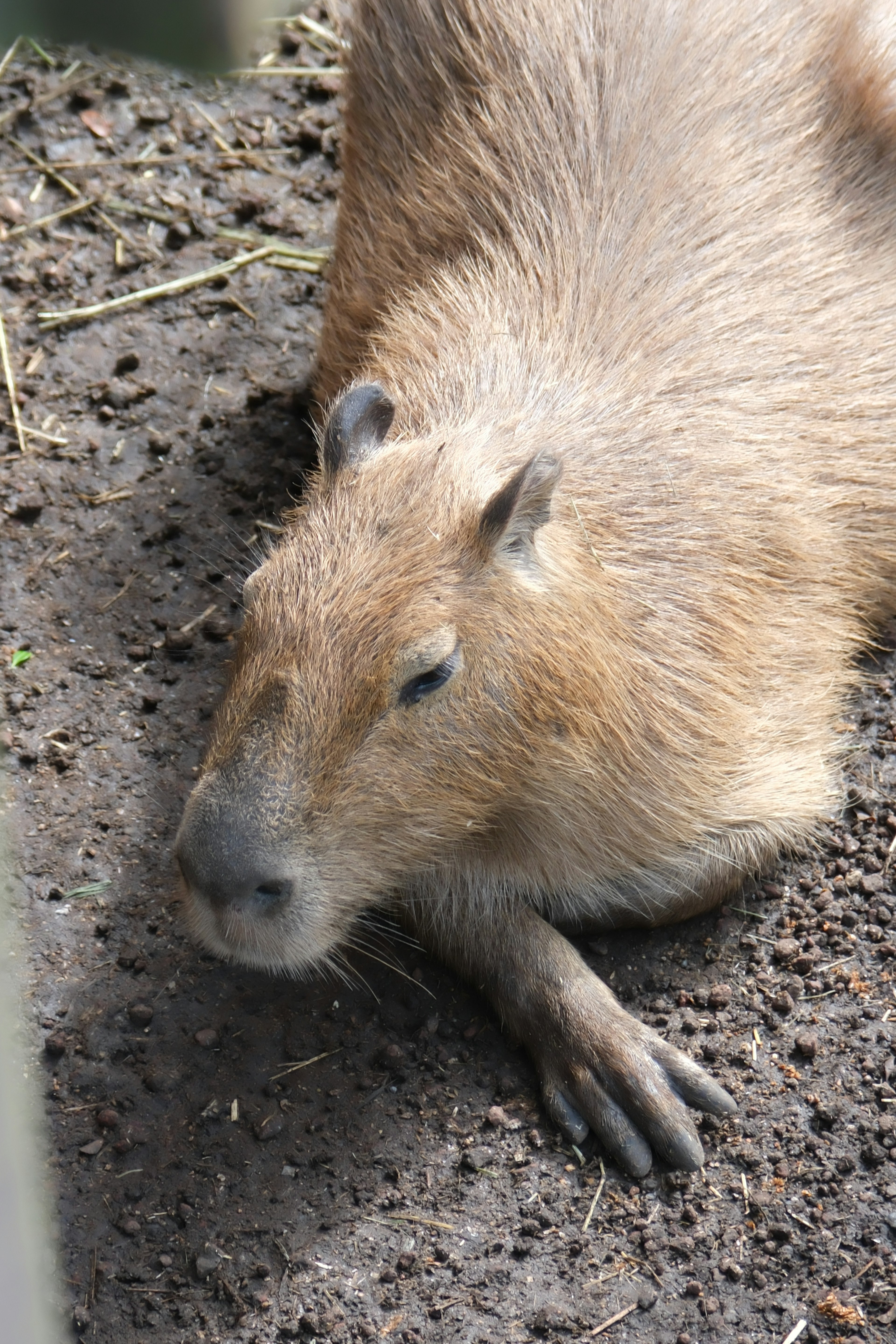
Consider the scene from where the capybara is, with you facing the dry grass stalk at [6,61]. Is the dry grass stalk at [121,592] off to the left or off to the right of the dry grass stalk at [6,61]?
left

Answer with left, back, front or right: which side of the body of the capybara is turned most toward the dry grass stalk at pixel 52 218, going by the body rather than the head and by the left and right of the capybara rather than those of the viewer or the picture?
right

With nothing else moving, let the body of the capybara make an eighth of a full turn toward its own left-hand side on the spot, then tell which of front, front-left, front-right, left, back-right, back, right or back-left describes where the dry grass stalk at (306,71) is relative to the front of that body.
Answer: back

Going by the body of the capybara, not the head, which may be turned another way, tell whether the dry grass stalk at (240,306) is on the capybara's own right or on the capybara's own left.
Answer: on the capybara's own right

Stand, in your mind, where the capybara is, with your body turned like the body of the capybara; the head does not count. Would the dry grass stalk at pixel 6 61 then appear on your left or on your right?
on your right

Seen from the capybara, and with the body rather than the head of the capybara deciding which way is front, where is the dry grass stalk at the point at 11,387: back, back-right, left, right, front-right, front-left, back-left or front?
right

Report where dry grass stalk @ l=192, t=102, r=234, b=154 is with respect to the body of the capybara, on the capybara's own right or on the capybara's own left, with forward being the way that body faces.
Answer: on the capybara's own right

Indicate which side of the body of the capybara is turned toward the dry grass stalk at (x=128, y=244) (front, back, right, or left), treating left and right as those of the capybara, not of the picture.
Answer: right

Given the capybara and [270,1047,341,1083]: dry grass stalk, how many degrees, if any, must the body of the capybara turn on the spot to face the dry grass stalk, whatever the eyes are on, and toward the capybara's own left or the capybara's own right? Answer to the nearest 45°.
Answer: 0° — it already faces it

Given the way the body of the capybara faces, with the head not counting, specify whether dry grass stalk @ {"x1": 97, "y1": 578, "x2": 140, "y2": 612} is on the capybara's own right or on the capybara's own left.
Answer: on the capybara's own right
